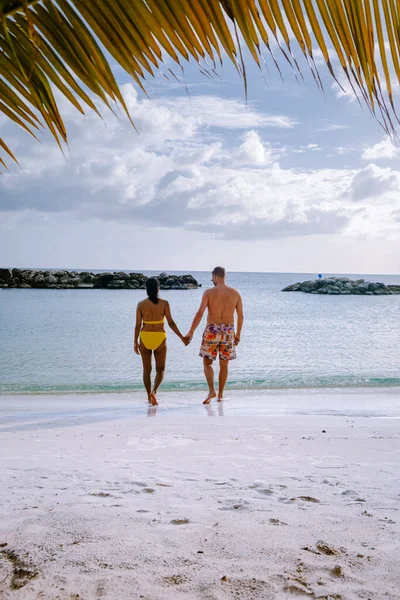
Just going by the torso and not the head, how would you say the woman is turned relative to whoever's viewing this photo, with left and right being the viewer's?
facing away from the viewer

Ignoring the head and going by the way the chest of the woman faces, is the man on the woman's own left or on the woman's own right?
on the woman's own right

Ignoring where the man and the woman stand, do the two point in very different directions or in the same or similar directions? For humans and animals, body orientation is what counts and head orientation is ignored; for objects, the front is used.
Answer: same or similar directions

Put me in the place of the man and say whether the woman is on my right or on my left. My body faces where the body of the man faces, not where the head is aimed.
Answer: on my left

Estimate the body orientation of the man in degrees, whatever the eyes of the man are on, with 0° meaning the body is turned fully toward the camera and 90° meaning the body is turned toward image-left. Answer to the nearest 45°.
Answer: approximately 180°

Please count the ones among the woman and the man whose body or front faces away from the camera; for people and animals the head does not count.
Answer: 2
